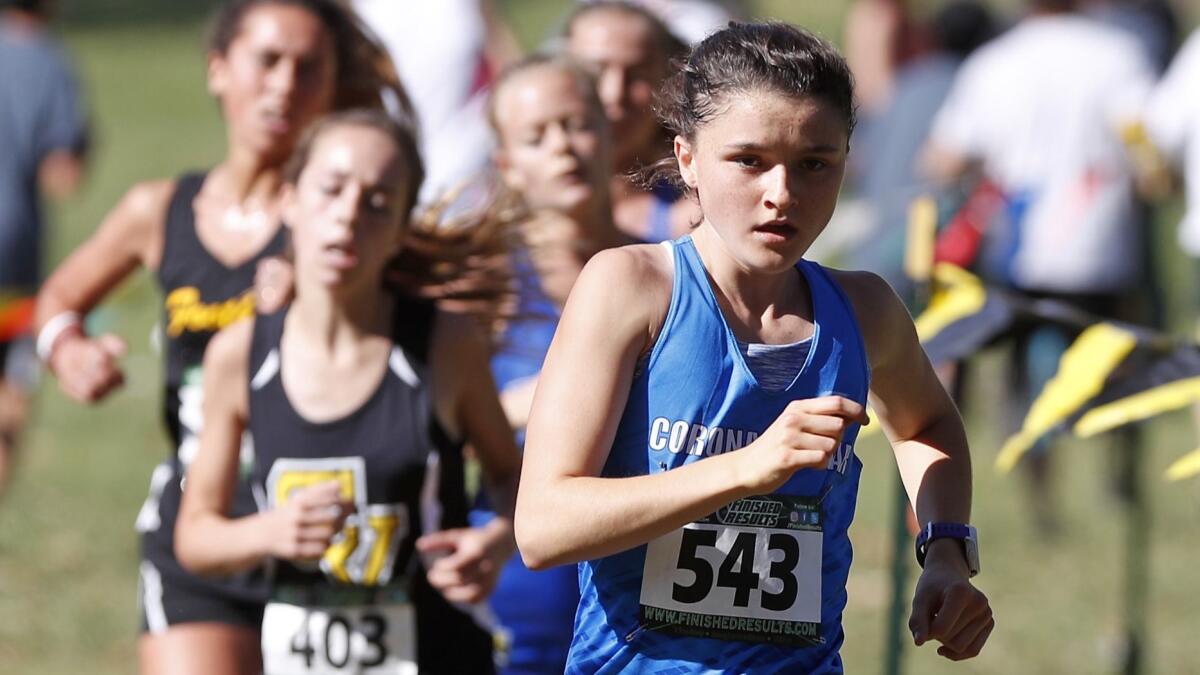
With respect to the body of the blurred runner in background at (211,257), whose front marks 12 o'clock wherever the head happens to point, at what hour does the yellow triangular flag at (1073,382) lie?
The yellow triangular flag is roughly at 10 o'clock from the blurred runner in background.

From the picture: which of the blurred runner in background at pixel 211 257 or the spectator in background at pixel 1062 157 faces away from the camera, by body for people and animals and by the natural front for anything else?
the spectator in background

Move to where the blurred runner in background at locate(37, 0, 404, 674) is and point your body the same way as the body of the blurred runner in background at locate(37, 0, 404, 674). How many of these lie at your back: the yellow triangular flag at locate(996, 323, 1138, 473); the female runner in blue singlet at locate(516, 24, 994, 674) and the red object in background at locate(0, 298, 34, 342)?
1

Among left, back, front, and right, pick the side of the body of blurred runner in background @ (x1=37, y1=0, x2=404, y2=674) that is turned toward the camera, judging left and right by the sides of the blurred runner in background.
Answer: front

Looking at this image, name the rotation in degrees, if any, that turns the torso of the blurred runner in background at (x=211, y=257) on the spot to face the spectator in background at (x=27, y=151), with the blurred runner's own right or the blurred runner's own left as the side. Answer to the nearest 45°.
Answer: approximately 180°

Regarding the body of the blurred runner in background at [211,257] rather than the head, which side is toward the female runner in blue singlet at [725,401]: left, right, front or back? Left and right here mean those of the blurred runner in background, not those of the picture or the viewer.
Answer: front

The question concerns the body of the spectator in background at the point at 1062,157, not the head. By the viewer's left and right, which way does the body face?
facing away from the viewer

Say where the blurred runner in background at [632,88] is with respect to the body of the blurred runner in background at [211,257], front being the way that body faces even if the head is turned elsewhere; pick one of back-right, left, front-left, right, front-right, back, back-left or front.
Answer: left

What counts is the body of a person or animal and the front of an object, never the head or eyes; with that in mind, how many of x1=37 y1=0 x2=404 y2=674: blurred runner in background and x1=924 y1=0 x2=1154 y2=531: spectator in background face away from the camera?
1

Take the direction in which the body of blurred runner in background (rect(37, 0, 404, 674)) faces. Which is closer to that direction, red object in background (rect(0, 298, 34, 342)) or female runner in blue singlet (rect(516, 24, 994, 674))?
the female runner in blue singlet
